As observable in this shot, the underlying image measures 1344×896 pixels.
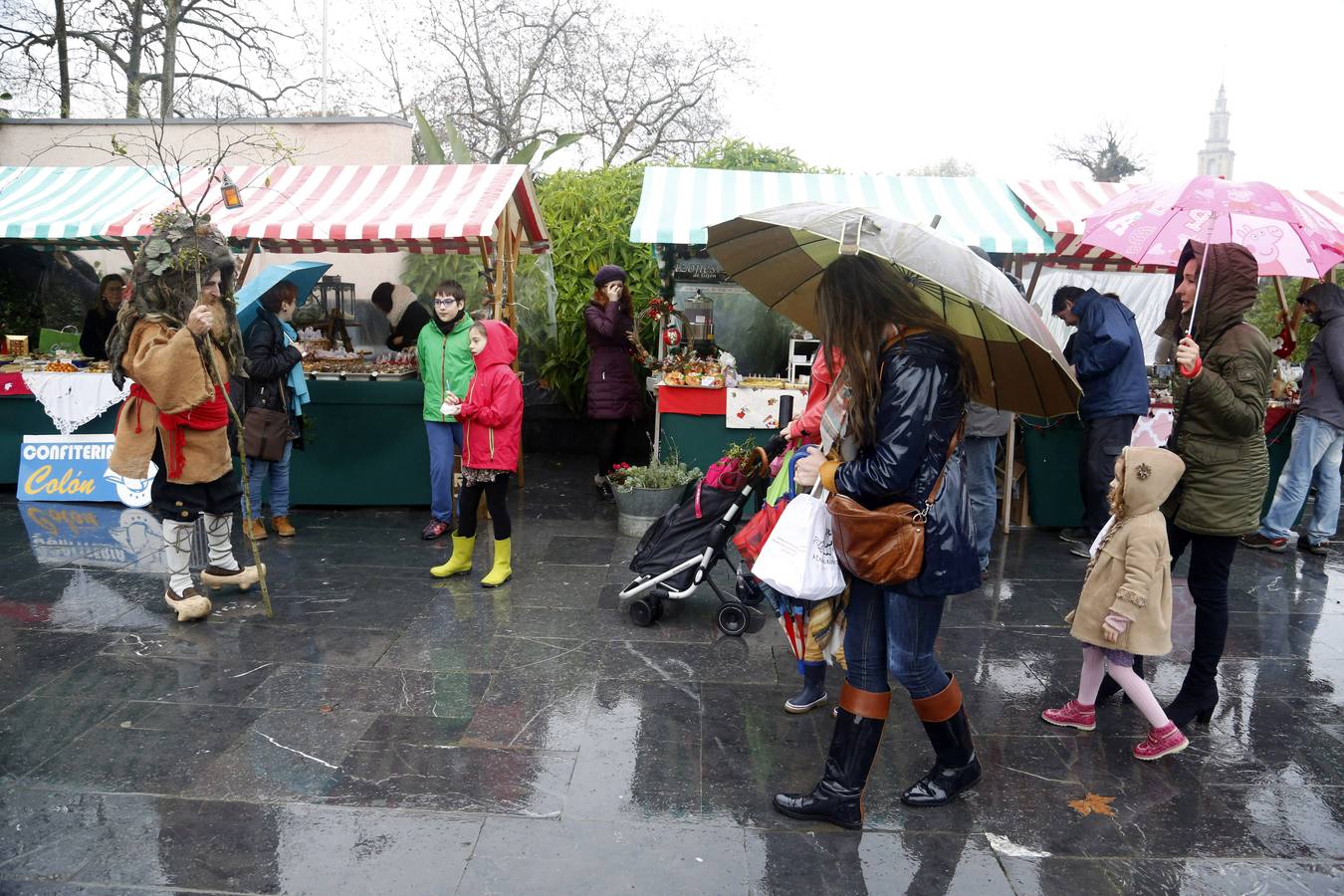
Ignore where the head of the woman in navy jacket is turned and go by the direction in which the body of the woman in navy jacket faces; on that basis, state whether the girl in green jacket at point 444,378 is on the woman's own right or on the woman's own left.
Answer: on the woman's own right

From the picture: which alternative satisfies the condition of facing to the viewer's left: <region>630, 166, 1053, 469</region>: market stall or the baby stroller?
the baby stroller

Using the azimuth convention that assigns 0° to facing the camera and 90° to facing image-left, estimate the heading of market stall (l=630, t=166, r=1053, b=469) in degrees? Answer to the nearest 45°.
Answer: approximately 0°

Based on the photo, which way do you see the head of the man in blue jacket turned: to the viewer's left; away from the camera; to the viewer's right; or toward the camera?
to the viewer's left

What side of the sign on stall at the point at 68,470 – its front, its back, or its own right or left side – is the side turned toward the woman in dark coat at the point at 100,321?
back

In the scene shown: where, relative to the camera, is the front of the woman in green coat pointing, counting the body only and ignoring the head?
to the viewer's left

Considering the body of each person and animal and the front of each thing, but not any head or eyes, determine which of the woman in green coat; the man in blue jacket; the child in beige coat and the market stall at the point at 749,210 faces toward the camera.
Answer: the market stall

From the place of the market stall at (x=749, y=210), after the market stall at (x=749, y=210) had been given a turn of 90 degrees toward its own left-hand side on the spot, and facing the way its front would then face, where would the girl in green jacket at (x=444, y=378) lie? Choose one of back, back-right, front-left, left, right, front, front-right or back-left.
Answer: back-right

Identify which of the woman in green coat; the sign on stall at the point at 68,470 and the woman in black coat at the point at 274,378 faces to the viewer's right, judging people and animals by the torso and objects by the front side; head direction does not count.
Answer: the woman in black coat

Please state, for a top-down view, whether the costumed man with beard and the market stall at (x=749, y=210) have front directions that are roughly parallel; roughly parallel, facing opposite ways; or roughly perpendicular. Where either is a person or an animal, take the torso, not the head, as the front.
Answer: roughly perpendicular

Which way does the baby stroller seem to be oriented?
to the viewer's left

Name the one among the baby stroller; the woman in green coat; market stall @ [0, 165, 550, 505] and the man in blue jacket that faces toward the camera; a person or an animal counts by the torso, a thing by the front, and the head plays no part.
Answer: the market stall

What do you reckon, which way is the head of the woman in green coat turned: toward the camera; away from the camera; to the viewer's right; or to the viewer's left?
to the viewer's left

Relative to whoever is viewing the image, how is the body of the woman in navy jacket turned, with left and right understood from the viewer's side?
facing to the left of the viewer
